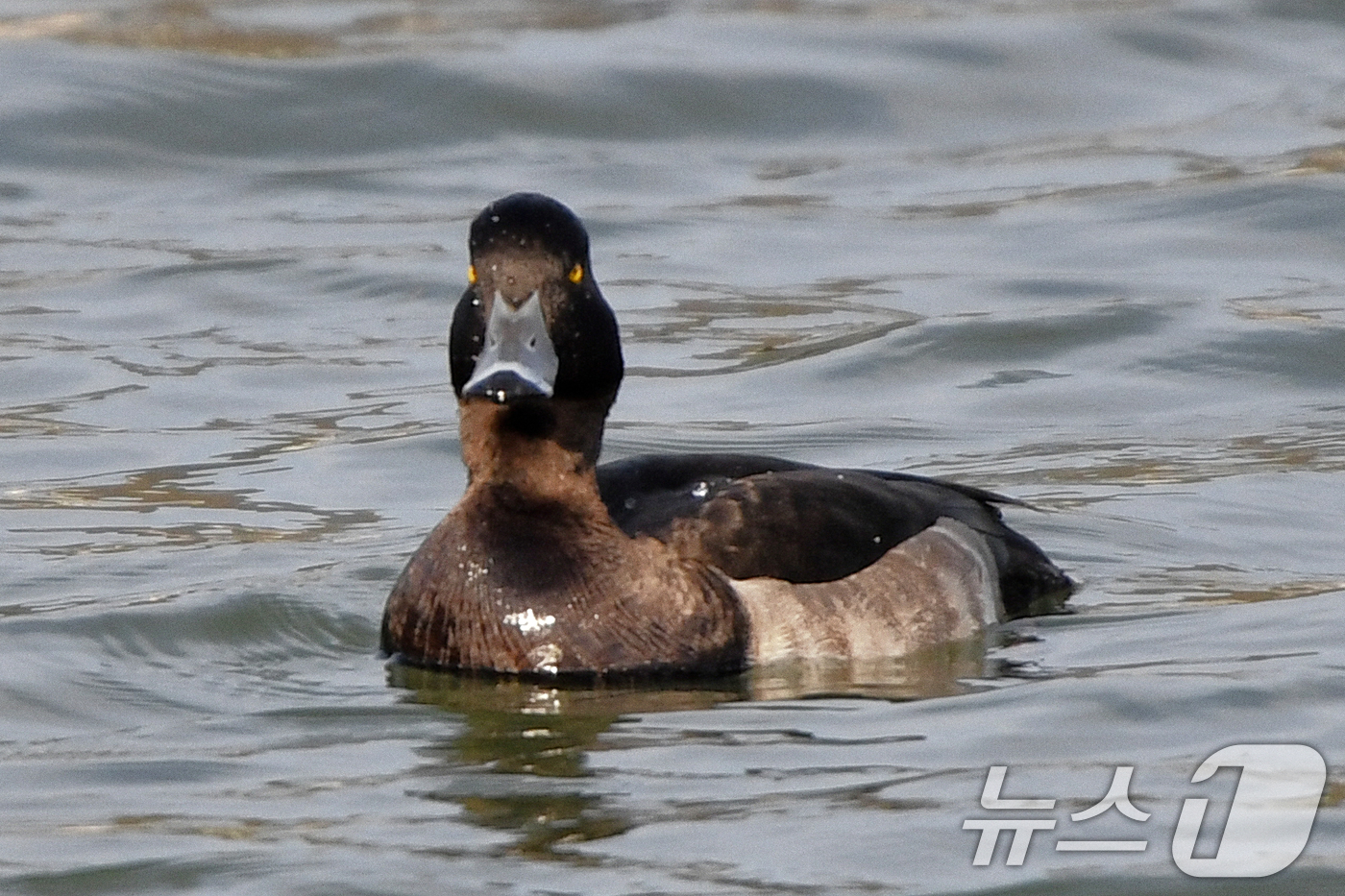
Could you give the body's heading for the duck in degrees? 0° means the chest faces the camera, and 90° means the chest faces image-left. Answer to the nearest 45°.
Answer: approximately 45°
